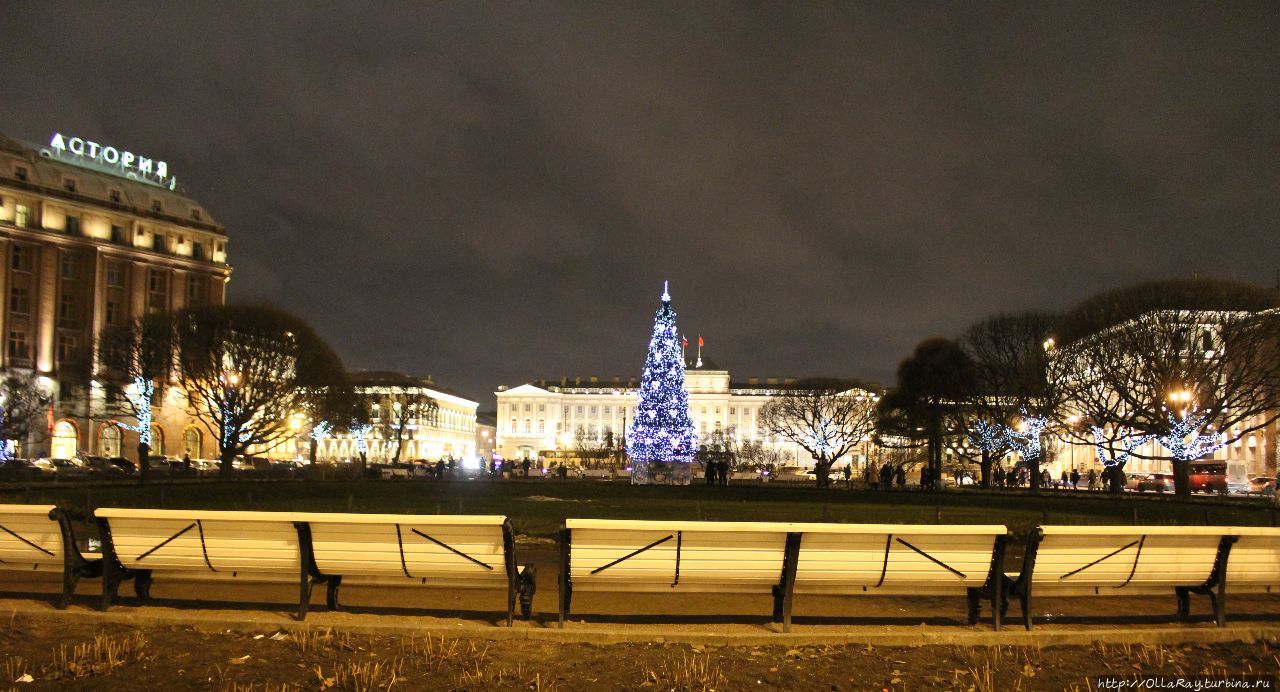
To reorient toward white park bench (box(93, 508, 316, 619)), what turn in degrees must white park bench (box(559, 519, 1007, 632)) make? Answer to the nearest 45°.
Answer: approximately 90° to its left

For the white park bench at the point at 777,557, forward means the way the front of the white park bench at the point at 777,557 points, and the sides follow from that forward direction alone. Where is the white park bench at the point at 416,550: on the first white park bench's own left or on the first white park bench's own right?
on the first white park bench's own left

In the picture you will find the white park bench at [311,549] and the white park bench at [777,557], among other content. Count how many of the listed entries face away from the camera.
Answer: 2

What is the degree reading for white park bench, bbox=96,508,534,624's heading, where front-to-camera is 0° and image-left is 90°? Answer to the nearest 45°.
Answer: approximately 180°

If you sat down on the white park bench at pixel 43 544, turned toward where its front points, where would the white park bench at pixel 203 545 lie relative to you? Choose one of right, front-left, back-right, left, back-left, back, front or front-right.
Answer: right

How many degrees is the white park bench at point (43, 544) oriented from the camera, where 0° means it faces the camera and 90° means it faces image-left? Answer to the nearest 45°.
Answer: approximately 225°

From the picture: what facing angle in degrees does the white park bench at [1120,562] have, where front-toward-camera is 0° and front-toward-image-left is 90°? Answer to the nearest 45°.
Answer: approximately 135°

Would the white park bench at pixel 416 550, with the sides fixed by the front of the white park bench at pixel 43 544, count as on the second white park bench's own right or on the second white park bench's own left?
on the second white park bench's own right

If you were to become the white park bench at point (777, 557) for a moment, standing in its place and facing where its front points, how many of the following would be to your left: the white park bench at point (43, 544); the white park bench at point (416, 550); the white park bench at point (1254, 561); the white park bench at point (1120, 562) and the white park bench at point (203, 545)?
3

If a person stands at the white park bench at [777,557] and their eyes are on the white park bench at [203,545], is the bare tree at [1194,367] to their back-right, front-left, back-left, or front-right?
back-right

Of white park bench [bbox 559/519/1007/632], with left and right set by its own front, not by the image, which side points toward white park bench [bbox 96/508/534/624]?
left

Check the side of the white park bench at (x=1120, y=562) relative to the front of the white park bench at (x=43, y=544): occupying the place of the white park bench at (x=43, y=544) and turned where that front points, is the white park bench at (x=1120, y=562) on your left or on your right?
on your right

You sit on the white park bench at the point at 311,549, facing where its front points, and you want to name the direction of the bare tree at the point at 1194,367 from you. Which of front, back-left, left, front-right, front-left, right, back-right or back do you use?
front-right

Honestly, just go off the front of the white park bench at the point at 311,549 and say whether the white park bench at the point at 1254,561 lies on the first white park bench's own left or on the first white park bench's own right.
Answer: on the first white park bench's own right

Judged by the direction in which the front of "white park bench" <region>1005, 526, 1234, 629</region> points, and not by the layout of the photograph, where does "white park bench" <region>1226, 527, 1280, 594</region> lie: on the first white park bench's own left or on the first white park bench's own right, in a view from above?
on the first white park bench's own right

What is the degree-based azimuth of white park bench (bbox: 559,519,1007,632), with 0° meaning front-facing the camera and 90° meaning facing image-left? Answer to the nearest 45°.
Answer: approximately 180°

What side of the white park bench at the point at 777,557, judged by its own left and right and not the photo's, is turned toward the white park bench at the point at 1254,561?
right
